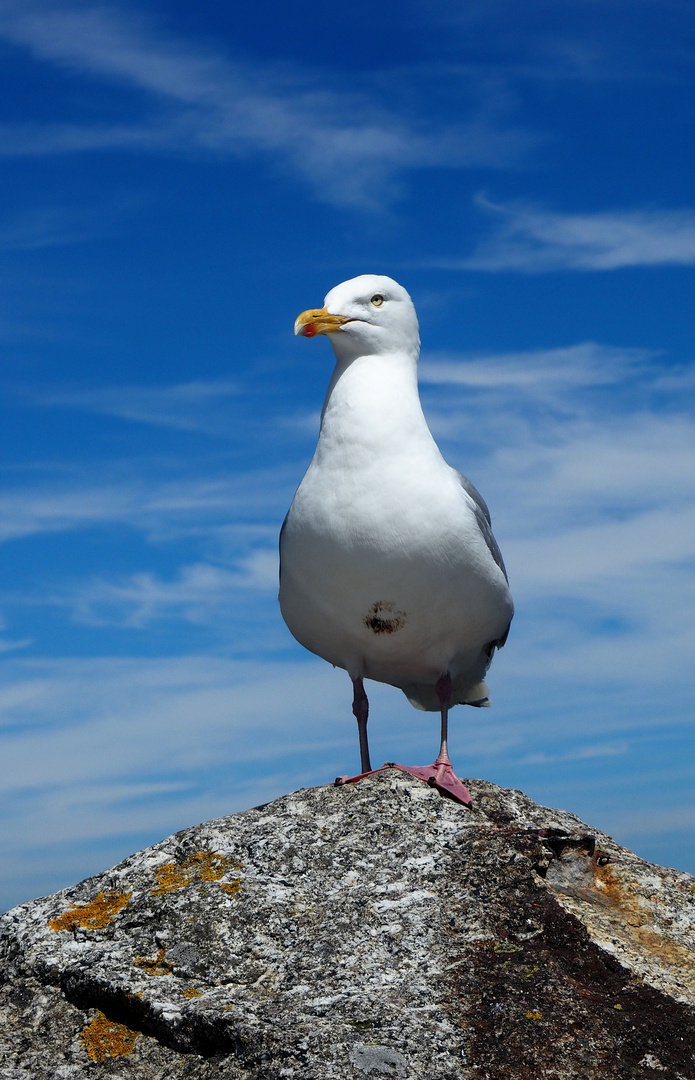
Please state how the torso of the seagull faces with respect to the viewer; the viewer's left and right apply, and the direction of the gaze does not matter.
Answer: facing the viewer and to the left of the viewer
